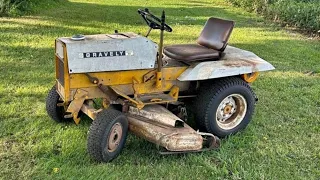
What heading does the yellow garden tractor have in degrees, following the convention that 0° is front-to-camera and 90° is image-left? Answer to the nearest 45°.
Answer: approximately 45°

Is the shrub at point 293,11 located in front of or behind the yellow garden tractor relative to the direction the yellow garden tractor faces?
behind
